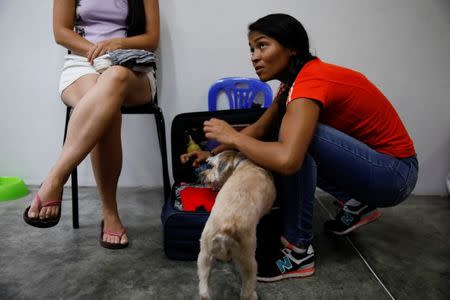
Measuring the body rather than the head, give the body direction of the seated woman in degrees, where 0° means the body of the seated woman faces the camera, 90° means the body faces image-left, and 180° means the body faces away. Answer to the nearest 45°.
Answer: approximately 0°

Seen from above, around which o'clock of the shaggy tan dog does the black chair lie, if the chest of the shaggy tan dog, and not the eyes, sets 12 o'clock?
The black chair is roughly at 11 o'clock from the shaggy tan dog.

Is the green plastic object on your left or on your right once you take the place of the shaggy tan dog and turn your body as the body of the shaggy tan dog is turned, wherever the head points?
on your left

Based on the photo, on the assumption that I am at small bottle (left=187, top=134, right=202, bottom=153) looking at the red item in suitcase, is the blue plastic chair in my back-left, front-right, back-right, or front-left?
back-left

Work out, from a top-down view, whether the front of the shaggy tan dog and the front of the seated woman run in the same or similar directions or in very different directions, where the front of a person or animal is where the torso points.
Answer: very different directions

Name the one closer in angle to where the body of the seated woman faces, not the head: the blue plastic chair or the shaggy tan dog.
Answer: the shaggy tan dog

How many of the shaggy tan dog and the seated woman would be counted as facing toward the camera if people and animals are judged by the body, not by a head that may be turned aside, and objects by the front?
1

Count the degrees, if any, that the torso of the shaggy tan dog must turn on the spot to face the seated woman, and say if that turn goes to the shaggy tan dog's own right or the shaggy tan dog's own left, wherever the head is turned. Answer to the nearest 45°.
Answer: approximately 45° to the shaggy tan dog's own left

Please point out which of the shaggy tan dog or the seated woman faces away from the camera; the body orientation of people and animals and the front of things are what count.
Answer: the shaggy tan dog

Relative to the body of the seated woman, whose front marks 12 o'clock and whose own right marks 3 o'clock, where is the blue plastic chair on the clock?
The blue plastic chair is roughly at 8 o'clock from the seated woman.

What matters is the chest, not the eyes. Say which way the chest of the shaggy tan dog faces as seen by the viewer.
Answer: away from the camera

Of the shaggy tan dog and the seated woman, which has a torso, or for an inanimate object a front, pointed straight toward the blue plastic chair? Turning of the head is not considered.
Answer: the shaggy tan dog
